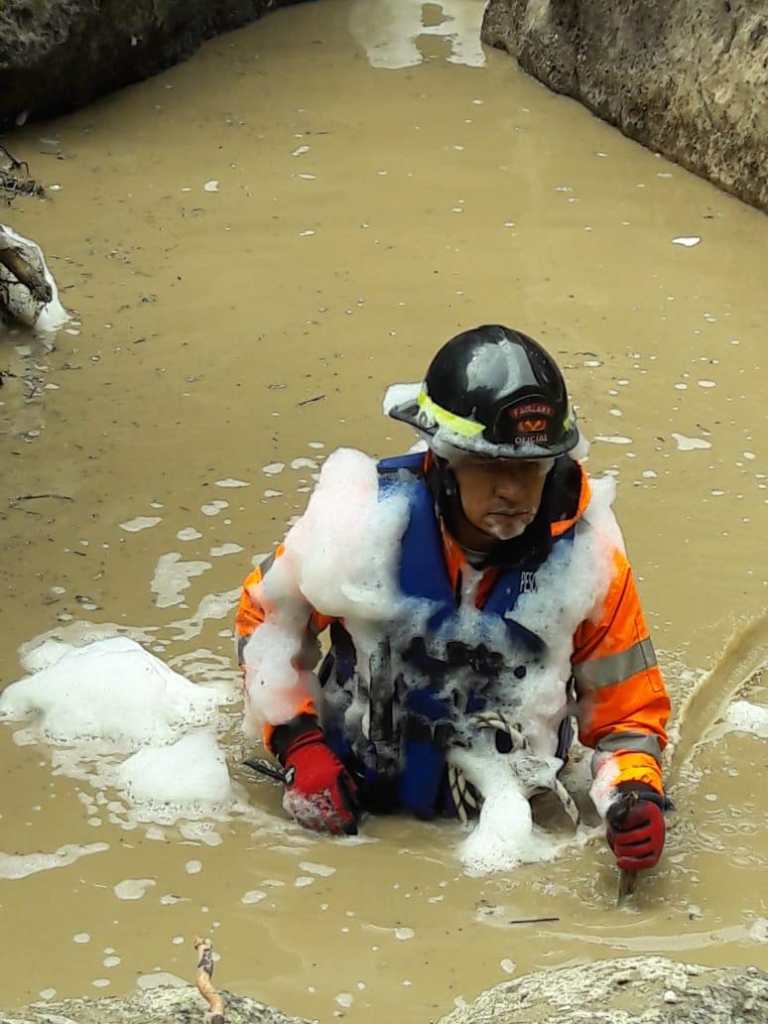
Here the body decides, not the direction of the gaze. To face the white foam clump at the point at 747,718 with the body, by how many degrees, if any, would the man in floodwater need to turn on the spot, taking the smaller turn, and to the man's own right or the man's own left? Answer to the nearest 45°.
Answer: approximately 135° to the man's own left

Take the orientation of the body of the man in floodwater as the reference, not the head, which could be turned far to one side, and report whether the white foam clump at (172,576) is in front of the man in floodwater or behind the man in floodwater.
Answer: behind

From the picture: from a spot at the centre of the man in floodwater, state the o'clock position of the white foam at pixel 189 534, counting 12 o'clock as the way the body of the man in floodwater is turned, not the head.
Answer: The white foam is roughly at 5 o'clock from the man in floodwater.

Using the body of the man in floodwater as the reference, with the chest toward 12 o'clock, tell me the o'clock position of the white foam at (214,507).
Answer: The white foam is roughly at 5 o'clock from the man in floodwater.

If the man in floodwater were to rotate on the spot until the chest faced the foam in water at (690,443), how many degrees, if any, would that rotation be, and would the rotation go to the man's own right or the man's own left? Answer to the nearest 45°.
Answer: approximately 180°

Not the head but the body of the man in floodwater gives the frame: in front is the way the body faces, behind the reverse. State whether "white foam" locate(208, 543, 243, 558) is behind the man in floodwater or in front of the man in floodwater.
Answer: behind

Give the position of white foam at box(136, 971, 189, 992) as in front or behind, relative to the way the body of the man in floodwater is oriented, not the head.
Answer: in front

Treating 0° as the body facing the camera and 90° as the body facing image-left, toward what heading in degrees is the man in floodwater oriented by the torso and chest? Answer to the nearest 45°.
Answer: approximately 0°
